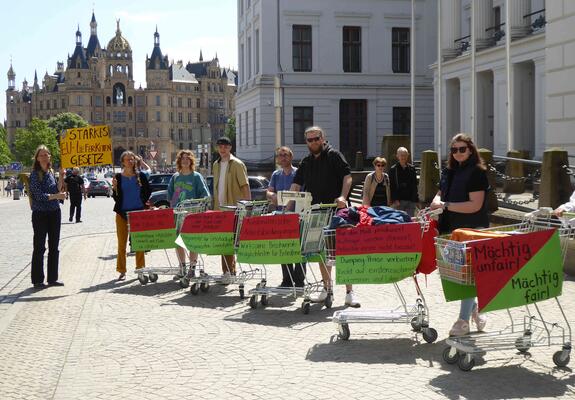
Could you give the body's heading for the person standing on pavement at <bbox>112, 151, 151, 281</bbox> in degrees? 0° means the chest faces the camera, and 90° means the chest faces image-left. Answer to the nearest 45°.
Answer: approximately 0°

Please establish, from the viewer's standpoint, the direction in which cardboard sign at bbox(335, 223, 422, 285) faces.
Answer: facing the viewer

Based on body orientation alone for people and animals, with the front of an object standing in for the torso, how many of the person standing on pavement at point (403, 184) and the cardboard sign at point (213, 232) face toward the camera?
2

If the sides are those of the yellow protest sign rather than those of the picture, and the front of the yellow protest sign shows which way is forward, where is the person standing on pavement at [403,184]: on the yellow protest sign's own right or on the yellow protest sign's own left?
on the yellow protest sign's own left

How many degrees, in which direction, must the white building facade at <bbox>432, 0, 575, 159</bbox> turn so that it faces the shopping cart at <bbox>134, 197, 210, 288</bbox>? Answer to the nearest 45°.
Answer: approximately 45° to its left

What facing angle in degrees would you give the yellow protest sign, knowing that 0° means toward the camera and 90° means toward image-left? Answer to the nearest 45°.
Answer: approximately 0°

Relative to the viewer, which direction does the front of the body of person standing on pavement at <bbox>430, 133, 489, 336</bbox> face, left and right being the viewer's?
facing the viewer and to the left of the viewer

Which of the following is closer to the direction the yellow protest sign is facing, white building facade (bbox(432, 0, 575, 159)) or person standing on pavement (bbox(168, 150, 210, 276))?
the person standing on pavement

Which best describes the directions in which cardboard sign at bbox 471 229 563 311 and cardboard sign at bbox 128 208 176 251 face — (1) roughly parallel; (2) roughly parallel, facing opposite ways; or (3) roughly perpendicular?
roughly parallel

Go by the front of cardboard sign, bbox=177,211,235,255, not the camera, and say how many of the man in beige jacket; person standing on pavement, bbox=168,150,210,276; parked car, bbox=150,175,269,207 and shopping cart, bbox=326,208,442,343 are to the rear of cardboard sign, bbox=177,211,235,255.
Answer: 3
